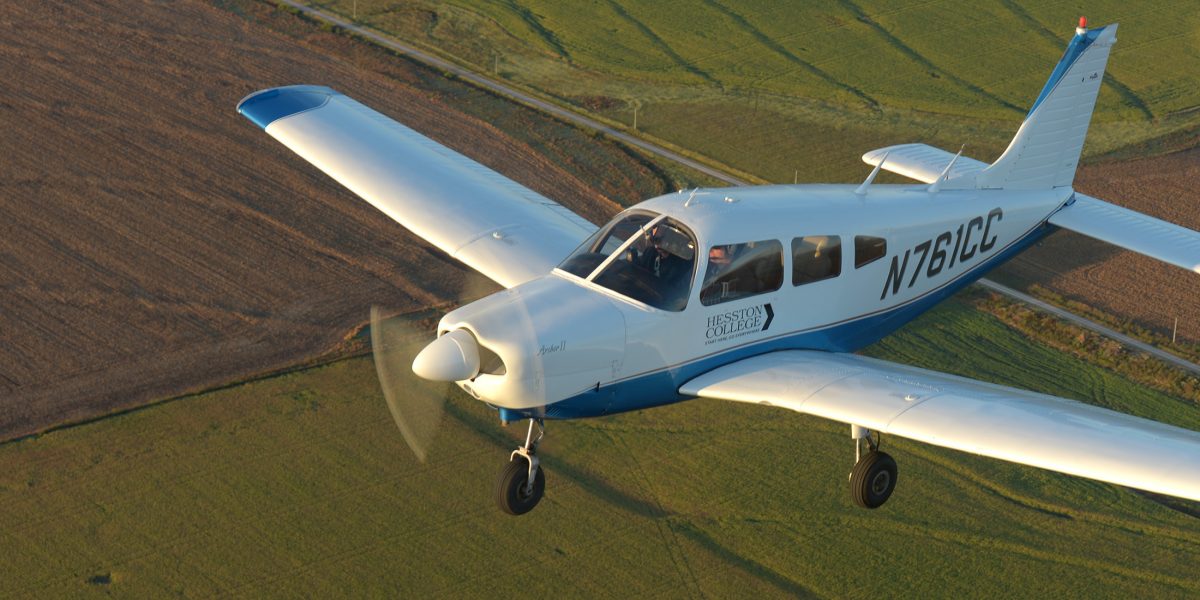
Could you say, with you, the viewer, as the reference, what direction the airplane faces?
facing the viewer and to the left of the viewer
